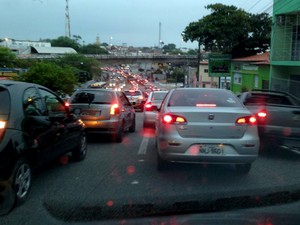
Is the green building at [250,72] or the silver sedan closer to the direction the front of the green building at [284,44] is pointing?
the silver sedan

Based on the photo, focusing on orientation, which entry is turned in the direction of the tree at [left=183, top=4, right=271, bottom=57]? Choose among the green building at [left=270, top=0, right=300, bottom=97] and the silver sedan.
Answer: the silver sedan

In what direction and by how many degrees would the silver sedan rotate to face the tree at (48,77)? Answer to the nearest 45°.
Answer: approximately 45° to its left

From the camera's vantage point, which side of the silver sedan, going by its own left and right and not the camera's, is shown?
back

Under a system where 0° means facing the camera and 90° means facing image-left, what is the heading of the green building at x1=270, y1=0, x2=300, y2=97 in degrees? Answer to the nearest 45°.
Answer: approximately 45°

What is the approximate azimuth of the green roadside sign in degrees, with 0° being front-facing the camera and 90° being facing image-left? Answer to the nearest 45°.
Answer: approximately 0°

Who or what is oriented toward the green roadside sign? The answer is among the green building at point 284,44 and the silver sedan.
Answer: the silver sedan

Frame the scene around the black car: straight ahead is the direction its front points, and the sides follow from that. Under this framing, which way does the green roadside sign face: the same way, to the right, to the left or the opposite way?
the opposite way

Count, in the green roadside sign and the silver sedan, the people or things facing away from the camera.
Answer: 1

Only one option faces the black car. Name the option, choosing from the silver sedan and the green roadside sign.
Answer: the green roadside sign
